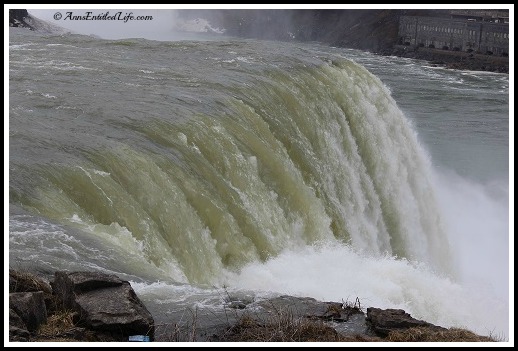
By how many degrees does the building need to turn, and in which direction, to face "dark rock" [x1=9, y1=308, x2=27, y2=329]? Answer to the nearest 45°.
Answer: approximately 45° to its left

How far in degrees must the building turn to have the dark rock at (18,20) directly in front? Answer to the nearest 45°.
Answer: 0° — it already faces it

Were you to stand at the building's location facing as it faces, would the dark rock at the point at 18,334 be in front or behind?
in front

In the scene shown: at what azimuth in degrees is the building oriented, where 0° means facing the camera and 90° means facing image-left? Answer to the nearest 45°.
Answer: approximately 45°

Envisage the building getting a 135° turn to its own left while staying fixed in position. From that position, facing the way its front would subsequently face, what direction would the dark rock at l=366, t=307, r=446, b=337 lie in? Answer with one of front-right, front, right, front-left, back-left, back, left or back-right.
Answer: right

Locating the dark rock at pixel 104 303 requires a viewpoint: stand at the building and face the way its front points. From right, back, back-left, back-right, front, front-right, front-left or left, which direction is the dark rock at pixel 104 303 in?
front-left
